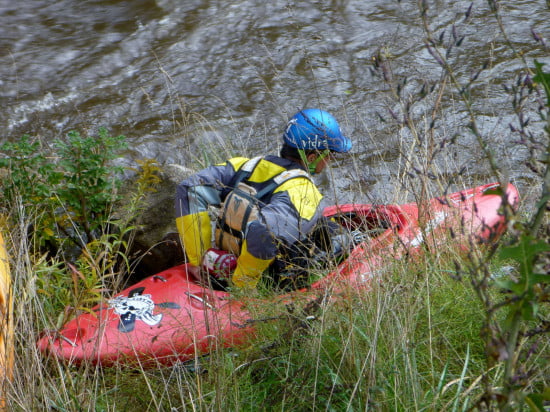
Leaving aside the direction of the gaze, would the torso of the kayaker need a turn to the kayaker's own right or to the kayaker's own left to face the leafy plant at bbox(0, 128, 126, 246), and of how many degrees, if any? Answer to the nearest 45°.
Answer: approximately 135° to the kayaker's own left

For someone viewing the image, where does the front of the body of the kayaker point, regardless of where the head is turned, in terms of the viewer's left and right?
facing away from the viewer and to the right of the viewer
